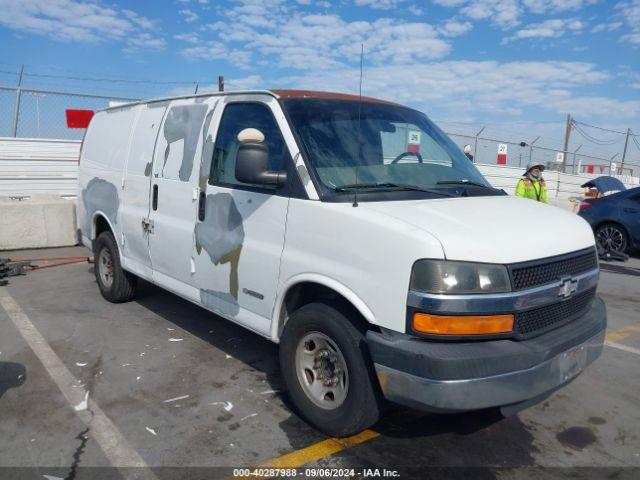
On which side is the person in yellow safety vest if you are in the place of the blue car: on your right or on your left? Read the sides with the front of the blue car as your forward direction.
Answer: on your right

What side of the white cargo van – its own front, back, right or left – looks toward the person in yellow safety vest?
left

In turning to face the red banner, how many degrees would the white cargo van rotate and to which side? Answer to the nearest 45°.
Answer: approximately 180°

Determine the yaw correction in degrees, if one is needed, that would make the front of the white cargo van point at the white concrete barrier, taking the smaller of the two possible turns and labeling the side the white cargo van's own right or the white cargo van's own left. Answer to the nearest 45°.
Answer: approximately 180°

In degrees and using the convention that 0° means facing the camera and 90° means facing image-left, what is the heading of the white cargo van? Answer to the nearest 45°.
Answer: approximately 315°
